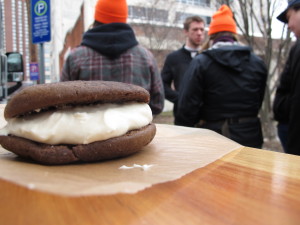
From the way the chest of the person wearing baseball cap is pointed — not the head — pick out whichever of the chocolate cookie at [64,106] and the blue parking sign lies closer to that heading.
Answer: the blue parking sign

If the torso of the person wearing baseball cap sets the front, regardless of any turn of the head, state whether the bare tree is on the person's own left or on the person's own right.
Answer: on the person's own right

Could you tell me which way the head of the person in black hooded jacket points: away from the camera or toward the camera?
away from the camera

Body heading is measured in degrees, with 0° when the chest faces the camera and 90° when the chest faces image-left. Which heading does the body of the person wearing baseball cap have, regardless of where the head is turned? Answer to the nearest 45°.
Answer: approximately 90°

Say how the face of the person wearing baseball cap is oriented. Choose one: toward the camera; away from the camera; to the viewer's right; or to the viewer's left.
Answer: to the viewer's left

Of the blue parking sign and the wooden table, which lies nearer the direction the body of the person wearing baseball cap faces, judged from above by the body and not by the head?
the blue parking sign

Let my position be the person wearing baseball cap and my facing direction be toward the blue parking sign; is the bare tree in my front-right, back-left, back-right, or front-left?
front-right

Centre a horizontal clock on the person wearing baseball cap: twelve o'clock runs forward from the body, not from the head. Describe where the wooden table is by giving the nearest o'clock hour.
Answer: The wooden table is roughly at 9 o'clock from the person wearing baseball cap.

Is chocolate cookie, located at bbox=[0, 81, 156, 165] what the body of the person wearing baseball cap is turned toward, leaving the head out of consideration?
no
